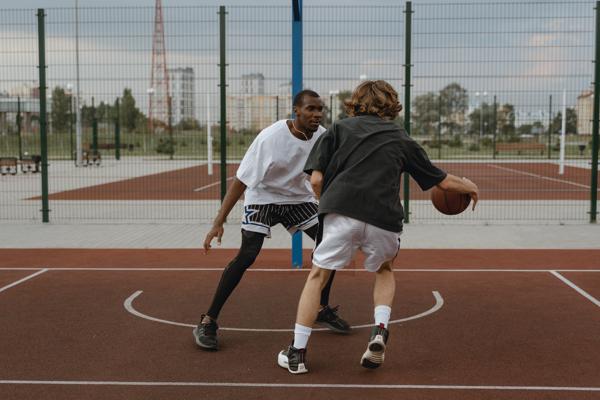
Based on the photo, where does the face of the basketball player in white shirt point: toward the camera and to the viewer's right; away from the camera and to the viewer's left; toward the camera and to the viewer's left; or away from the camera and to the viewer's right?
toward the camera and to the viewer's right

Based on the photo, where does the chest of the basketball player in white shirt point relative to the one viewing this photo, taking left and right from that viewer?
facing the viewer and to the right of the viewer

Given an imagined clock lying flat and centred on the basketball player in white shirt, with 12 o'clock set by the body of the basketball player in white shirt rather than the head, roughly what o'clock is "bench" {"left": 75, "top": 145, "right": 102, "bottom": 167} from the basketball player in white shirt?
The bench is roughly at 7 o'clock from the basketball player in white shirt.

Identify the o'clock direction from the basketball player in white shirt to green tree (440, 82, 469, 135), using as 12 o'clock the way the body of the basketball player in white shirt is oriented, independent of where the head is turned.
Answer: The green tree is roughly at 8 o'clock from the basketball player in white shirt.

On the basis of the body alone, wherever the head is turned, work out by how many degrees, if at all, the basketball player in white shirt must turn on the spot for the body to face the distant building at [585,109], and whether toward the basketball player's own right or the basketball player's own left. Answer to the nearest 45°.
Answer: approximately 90° to the basketball player's own left

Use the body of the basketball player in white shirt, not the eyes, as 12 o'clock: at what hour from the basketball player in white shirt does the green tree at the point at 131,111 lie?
The green tree is roughly at 7 o'clock from the basketball player in white shirt.

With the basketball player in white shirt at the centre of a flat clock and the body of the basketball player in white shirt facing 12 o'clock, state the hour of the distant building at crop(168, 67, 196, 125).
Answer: The distant building is roughly at 7 o'clock from the basketball player in white shirt.

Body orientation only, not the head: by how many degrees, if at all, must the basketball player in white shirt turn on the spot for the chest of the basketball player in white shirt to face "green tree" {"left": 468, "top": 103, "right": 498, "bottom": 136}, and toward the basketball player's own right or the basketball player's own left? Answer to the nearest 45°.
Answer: approximately 135° to the basketball player's own left

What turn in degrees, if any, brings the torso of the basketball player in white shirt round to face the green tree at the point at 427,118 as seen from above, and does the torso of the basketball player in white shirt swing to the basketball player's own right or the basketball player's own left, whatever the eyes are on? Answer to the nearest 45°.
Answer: approximately 135° to the basketball player's own left

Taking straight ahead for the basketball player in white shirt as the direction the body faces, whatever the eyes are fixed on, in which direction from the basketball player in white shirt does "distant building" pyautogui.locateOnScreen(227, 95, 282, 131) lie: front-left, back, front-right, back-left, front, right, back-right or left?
back-left

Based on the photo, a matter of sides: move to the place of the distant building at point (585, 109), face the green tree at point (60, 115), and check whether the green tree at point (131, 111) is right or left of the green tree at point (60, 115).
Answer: left

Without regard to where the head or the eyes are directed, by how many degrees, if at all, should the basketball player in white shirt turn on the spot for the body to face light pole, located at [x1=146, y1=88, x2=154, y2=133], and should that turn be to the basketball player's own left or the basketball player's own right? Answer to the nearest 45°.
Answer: approximately 135° to the basketball player's own left
